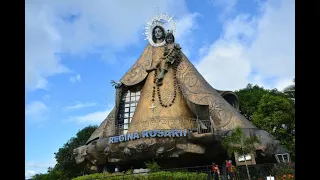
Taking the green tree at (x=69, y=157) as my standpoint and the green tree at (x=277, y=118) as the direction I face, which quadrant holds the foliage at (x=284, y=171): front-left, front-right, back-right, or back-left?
front-right

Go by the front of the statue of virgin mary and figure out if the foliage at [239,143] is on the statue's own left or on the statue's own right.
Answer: on the statue's own left

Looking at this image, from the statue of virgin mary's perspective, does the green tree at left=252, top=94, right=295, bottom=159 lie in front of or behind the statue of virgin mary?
behind

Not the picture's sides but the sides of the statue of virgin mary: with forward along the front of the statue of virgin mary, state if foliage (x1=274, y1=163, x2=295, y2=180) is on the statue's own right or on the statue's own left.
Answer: on the statue's own left

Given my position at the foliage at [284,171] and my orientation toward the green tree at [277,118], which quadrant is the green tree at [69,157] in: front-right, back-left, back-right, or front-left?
front-left

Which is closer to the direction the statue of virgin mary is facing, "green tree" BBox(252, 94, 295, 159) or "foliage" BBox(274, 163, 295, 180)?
the foliage

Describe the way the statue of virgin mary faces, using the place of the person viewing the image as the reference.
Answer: facing the viewer and to the left of the viewer
